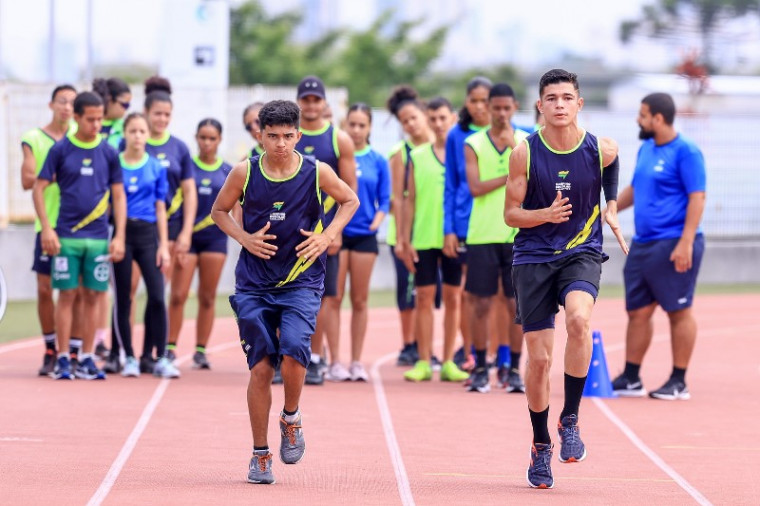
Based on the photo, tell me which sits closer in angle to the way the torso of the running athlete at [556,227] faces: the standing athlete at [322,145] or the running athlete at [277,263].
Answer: the running athlete

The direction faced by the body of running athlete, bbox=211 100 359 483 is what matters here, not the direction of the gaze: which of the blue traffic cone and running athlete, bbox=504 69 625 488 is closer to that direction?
the running athlete

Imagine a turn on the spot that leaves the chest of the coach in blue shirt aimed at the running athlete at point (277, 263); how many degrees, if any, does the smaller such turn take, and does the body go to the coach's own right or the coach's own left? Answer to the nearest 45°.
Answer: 0° — they already face them

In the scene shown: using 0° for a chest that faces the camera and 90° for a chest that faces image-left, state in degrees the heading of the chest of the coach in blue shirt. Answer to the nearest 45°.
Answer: approximately 45°

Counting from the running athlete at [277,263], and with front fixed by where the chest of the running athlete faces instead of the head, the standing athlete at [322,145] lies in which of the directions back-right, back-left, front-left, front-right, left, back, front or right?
back

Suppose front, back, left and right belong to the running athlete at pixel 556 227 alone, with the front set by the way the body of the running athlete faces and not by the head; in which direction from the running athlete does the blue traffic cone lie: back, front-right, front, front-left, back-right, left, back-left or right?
back

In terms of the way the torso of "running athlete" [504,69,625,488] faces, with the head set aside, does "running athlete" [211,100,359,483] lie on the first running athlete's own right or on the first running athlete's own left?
on the first running athlete's own right

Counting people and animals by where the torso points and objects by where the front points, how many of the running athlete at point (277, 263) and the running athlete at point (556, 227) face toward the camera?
2

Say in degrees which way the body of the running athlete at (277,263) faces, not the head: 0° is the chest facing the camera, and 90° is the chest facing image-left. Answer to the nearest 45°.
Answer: approximately 0°

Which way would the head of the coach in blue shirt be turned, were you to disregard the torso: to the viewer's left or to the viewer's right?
to the viewer's left

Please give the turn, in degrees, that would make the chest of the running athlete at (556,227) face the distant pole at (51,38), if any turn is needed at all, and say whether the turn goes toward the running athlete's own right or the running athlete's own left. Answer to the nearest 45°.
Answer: approximately 135° to the running athlete's own right

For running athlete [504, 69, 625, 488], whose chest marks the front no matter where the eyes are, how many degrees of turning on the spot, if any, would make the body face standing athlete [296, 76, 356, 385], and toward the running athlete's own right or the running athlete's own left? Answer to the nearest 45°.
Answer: approximately 135° to the running athlete's own right

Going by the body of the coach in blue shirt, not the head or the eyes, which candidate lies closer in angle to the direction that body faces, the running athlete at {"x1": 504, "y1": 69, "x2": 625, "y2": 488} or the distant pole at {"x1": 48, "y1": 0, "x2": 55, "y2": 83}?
the running athlete
